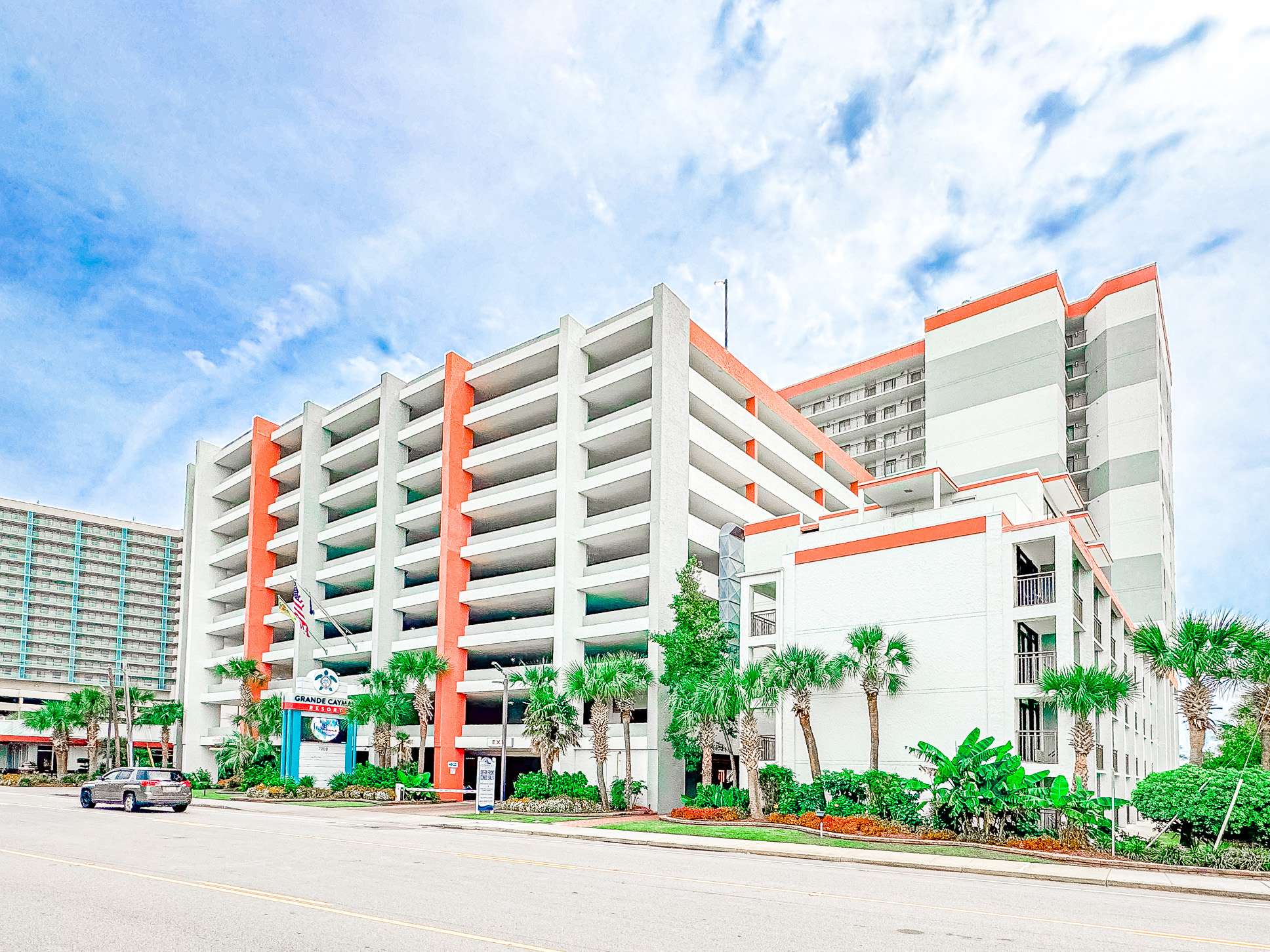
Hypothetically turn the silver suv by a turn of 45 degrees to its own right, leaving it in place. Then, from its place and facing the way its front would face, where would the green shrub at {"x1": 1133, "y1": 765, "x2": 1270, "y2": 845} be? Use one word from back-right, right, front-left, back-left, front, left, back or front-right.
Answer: back-right

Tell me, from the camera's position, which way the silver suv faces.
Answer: facing away from the viewer and to the left of the viewer

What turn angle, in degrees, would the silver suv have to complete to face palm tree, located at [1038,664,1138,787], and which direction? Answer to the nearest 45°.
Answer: approximately 180°

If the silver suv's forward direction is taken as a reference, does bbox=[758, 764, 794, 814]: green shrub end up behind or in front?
behind

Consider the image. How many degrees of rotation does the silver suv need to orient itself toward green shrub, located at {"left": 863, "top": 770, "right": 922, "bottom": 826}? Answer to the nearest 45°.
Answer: approximately 180°

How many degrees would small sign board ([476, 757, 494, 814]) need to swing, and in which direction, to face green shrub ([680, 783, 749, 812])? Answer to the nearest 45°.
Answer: approximately 45° to its left

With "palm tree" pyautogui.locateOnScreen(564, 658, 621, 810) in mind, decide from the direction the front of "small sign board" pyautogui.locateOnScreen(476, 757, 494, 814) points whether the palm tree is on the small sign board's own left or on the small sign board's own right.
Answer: on the small sign board's own left

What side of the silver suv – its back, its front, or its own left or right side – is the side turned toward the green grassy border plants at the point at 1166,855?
back

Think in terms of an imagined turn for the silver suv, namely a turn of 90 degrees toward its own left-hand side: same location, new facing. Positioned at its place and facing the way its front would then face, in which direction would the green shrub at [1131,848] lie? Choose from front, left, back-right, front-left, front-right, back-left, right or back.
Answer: left

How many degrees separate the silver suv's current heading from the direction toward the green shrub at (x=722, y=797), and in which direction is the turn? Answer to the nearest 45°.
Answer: approximately 135° to its right

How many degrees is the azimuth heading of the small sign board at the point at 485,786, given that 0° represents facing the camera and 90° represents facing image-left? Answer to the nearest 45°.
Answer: approximately 0°

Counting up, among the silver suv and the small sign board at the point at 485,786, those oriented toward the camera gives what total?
1

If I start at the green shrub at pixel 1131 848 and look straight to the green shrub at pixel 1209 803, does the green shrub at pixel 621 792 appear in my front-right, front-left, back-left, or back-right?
back-left
